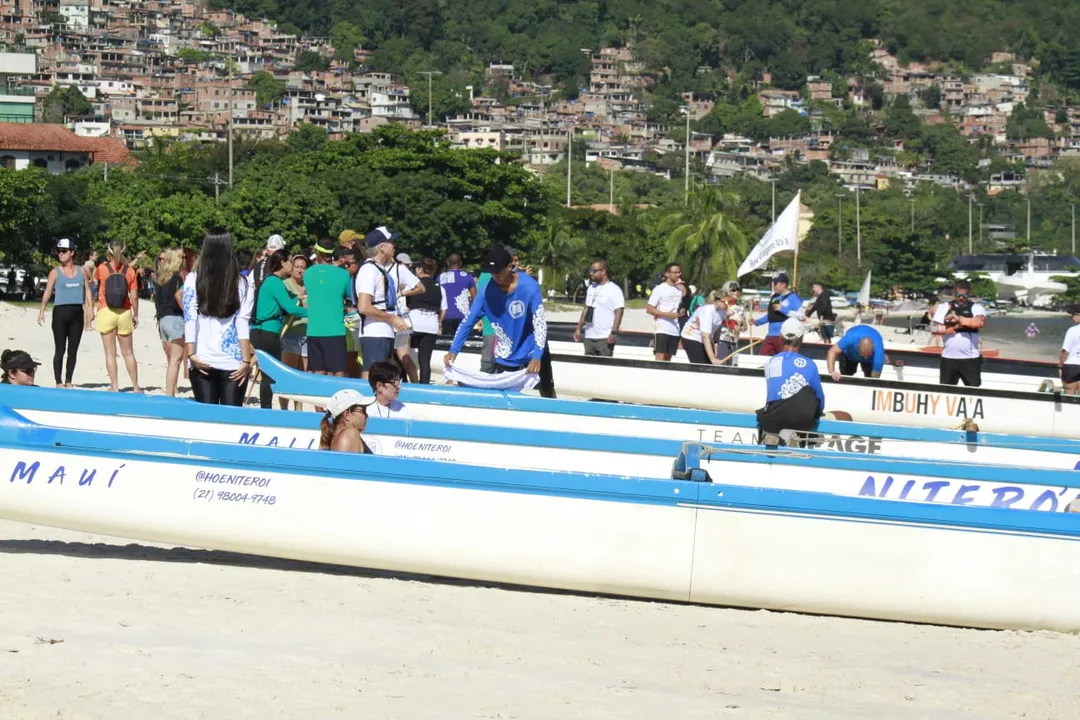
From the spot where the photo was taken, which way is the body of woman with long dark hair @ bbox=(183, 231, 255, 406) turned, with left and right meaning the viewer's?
facing away from the viewer

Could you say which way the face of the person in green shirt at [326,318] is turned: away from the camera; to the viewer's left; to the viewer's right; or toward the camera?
away from the camera

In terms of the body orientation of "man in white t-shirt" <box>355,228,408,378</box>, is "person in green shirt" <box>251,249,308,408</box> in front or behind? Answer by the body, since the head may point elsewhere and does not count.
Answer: behind

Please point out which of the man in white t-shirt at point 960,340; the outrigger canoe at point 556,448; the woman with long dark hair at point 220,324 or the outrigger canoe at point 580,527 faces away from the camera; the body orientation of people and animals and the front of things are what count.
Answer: the woman with long dark hair

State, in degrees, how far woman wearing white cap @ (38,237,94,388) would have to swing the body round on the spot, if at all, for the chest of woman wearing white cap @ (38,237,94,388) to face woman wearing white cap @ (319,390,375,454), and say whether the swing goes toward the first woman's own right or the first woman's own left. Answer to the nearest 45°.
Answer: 0° — they already face them

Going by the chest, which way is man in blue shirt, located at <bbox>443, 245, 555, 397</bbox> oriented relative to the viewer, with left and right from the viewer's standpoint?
facing the viewer and to the left of the viewer

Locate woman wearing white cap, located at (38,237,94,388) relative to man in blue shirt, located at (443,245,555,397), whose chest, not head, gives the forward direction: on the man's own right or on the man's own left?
on the man's own right

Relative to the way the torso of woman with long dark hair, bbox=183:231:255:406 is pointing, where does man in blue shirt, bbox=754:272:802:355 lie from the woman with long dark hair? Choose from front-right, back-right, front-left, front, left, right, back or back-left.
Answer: front-right

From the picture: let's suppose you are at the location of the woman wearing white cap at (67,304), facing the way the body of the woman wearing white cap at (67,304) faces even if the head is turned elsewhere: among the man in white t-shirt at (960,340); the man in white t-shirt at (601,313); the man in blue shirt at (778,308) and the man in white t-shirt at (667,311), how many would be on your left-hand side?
4

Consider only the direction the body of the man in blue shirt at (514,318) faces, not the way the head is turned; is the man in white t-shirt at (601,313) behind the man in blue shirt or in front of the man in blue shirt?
behind

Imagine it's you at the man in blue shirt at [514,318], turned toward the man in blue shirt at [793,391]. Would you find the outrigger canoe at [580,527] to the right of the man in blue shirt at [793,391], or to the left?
right

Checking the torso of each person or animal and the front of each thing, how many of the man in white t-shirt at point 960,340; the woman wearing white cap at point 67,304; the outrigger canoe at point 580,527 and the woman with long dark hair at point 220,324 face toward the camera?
2
